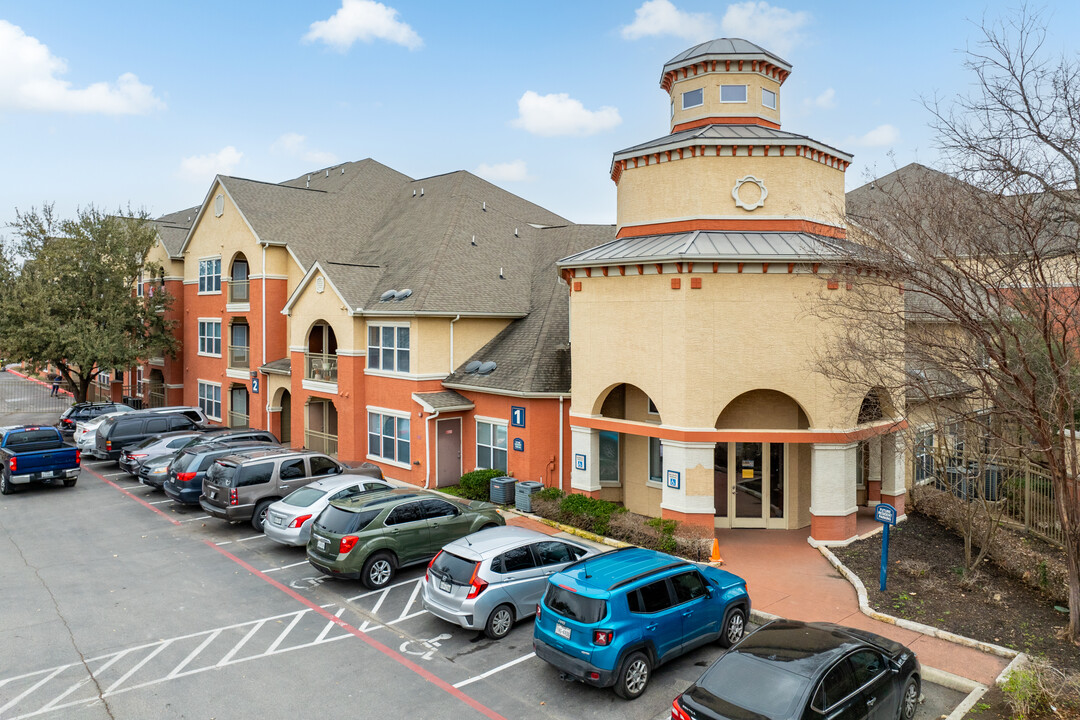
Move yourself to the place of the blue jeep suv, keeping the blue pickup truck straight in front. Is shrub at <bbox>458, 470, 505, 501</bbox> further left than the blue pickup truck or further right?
right

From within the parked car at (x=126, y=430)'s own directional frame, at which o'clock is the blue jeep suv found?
The blue jeep suv is roughly at 4 o'clock from the parked car.

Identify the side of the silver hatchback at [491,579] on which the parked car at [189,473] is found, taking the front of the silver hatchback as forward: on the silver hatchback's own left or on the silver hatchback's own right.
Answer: on the silver hatchback's own left

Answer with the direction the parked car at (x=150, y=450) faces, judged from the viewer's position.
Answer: facing away from the viewer and to the right of the viewer

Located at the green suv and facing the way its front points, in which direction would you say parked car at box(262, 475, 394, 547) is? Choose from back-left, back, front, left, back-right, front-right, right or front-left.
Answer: left

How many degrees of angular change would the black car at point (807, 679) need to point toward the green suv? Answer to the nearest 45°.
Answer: approximately 90° to its left

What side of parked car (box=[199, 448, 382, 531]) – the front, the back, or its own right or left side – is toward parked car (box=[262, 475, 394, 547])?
right

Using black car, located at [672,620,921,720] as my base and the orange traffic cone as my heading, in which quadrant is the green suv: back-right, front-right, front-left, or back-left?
front-left

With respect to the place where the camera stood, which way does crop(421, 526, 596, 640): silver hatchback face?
facing away from the viewer and to the right of the viewer

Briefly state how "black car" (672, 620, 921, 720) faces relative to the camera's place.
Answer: facing away from the viewer and to the right of the viewer

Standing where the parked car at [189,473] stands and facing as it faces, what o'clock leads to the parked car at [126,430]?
the parked car at [126,430] is roughly at 10 o'clock from the parked car at [189,473].

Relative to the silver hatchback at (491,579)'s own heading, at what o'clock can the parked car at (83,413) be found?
The parked car is roughly at 9 o'clock from the silver hatchback.

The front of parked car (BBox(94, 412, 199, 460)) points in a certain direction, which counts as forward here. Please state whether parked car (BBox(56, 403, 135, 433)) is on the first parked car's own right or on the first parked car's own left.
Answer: on the first parked car's own left

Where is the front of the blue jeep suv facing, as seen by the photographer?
facing away from the viewer and to the right of the viewer

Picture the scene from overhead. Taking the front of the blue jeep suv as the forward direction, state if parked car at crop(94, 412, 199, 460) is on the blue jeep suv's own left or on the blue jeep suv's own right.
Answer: on the blue jeep suv's own left

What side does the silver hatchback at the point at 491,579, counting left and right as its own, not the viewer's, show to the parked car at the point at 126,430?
left

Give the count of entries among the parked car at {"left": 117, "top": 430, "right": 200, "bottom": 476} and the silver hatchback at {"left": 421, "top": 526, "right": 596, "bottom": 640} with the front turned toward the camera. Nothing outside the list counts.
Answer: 0
